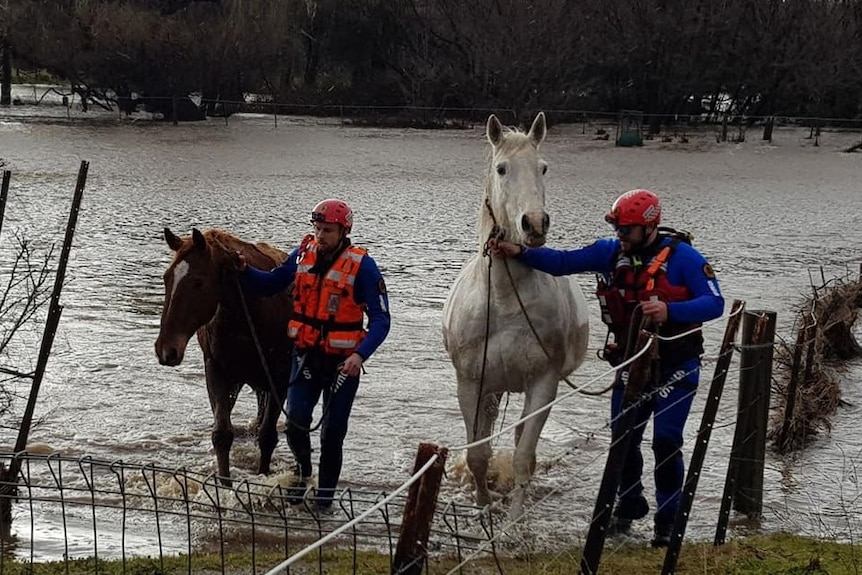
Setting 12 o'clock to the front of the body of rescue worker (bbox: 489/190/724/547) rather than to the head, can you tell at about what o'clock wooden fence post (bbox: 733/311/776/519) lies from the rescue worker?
The wooden fence post is roughly at 6 o'clock from the rescue worker.

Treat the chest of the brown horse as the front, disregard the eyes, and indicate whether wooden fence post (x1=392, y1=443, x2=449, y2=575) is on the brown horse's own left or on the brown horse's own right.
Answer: on the brown horse's own left

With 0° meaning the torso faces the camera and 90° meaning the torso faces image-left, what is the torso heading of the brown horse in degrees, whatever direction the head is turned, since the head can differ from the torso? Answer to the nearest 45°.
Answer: approximately 45°

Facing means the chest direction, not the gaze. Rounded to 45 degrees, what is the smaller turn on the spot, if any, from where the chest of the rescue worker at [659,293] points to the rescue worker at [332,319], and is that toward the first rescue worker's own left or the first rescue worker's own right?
approximately 45° to the first rescue worker's own right

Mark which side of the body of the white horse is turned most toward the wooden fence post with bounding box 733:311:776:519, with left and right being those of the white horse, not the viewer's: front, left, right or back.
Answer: left

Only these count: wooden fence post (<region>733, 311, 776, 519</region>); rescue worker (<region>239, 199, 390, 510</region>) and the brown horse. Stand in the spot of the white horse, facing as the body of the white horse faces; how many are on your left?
1

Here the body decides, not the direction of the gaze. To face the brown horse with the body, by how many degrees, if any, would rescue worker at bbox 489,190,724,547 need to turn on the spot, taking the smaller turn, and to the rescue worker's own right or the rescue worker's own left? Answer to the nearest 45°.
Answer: approximately 45° to the rescue worker's own right

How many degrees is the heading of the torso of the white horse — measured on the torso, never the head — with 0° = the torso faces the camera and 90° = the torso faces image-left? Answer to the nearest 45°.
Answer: approximately 0°
